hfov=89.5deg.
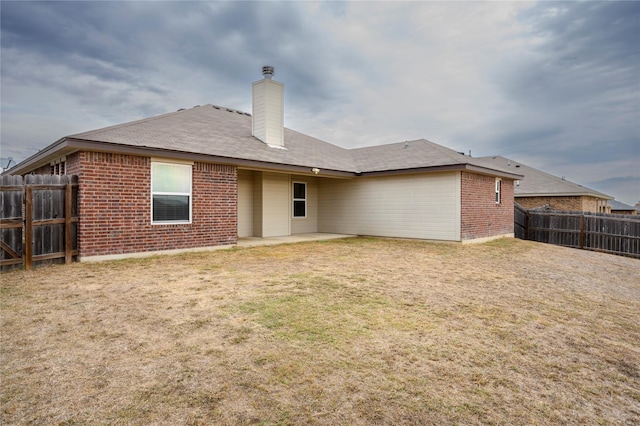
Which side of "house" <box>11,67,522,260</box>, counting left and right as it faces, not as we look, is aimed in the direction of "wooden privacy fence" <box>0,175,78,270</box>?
left

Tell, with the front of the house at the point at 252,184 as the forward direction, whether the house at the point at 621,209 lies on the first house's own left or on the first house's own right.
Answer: on the first house's own right

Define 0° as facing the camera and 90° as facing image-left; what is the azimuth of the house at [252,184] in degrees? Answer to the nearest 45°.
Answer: approximately 135°

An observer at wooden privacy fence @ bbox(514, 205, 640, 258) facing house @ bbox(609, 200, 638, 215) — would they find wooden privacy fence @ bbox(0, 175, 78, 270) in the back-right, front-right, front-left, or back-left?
back-left

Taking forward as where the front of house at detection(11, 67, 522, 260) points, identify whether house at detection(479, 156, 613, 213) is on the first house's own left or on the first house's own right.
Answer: on the first house's own right

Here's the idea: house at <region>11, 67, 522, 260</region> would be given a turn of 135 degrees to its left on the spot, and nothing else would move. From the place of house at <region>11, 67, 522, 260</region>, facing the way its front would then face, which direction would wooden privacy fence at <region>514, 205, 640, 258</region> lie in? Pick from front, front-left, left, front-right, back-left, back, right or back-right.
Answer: left

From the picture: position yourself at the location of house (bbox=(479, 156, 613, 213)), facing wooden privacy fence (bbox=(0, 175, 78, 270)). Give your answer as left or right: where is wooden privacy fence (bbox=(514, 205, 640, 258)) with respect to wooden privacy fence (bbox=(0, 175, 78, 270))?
left
